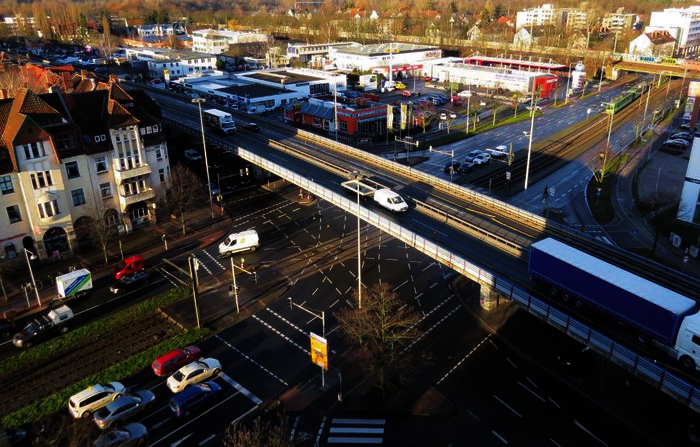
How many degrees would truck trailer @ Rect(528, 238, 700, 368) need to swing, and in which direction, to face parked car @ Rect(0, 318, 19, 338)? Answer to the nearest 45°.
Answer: approximately 135° to its right

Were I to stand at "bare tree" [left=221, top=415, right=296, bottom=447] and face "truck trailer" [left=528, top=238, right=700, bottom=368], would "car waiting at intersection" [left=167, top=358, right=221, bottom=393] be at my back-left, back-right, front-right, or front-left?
back-left

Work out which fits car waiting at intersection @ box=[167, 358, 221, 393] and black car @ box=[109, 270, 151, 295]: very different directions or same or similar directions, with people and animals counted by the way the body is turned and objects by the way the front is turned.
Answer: very different directions

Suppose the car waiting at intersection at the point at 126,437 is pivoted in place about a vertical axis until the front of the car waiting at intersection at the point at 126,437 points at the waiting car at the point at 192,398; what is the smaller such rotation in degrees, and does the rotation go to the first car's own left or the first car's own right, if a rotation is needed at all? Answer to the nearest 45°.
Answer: approximately 45° to the first car's own right

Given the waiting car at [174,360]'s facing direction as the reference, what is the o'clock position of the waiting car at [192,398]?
the waiting car at [192,398] is roughly at 4 o'clock from the waiting car at [174,360].

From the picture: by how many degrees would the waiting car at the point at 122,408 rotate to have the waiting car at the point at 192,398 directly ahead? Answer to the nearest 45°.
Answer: approximately 45° to its right
